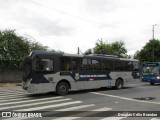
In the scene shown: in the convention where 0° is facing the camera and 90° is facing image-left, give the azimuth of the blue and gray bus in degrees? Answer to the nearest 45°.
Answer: approximately 45°

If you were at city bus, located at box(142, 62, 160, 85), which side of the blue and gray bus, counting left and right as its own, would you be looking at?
back
